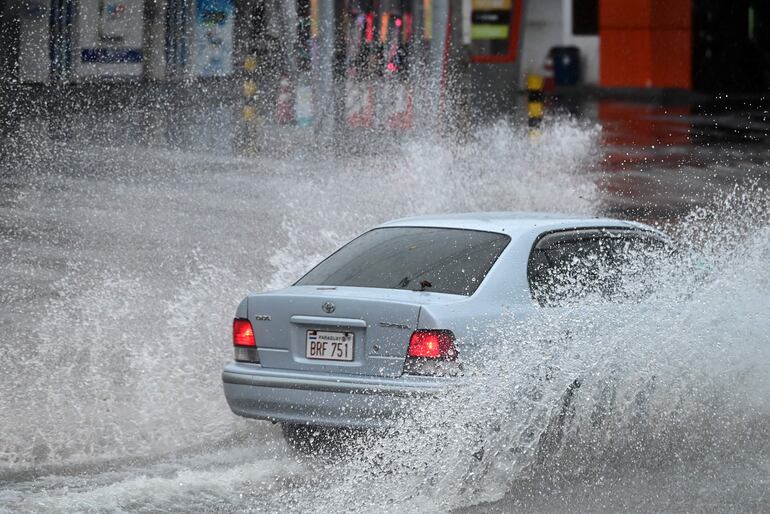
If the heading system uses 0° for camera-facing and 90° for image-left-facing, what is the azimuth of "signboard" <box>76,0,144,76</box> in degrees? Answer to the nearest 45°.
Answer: approximately 0°

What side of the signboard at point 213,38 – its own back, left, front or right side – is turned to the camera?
front

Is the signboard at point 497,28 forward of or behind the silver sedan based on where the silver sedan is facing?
forward

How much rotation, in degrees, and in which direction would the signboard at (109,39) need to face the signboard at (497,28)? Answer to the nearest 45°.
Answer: approximately 135° to its left

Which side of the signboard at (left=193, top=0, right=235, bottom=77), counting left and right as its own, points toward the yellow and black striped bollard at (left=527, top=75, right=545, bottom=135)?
left

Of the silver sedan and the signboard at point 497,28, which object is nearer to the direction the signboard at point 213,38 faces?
the silver sedan

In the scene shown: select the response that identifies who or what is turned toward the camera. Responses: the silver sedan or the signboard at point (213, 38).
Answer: the signboard

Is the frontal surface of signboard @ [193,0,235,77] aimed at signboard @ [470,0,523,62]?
no

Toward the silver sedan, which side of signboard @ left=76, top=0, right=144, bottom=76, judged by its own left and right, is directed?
front

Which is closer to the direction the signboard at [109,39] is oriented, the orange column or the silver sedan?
the silver sedan

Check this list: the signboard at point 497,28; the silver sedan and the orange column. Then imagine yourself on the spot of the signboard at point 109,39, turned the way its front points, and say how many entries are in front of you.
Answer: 1

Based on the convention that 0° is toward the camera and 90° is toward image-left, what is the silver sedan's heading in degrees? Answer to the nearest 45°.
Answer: approximately 225°

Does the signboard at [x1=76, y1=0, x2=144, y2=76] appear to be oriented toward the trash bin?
no

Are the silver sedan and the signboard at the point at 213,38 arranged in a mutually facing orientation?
no

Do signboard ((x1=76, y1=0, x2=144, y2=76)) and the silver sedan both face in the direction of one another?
no
